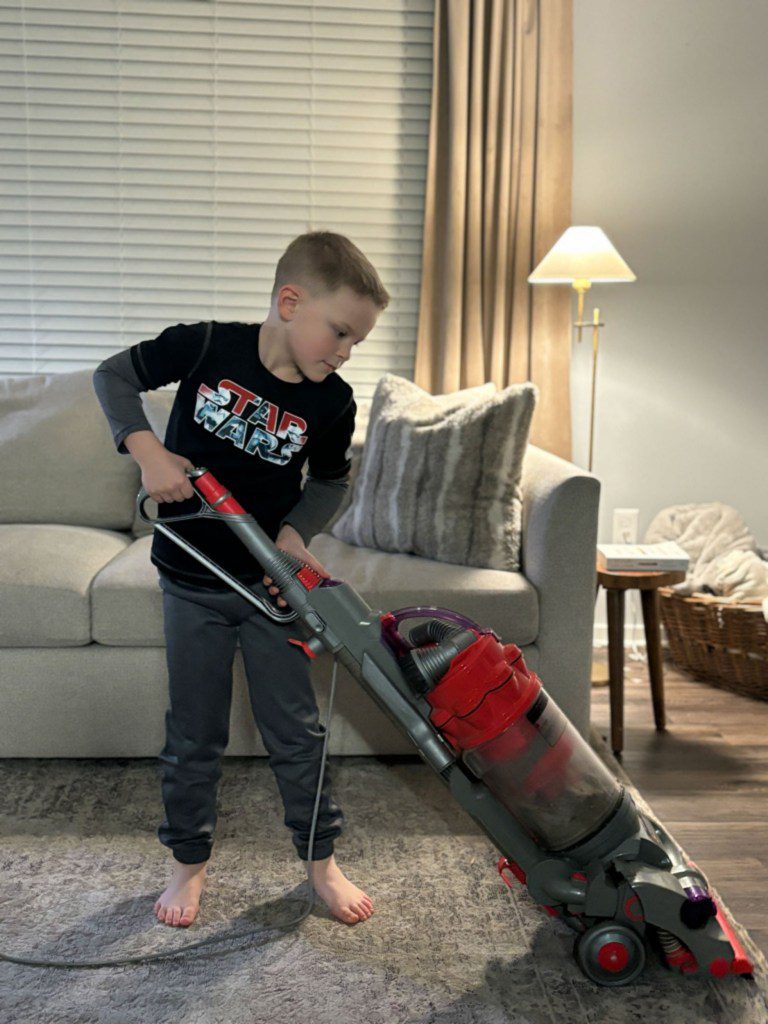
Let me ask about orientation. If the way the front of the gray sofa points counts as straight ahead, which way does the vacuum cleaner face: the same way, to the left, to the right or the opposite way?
to the left

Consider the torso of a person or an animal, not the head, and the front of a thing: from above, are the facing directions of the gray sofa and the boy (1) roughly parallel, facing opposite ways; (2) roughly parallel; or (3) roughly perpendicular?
roughly parallel

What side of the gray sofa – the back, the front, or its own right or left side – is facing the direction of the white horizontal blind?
back

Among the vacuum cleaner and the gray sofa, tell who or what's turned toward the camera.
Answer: the gray sofa

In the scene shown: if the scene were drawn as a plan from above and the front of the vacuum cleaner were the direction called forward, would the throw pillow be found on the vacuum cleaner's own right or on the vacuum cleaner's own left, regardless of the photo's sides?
on the vacuum cleaner's own left

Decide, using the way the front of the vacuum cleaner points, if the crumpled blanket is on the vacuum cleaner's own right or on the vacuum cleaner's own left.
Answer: on the vacuum cleaner's own left

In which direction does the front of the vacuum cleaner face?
to the viewer's right

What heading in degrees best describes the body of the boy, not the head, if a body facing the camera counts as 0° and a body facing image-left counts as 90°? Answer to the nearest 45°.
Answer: approximately 0°

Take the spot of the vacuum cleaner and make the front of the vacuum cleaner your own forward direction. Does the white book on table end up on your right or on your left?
on your left

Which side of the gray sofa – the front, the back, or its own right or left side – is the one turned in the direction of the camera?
front

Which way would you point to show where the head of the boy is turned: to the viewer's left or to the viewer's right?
to the viewer's right
